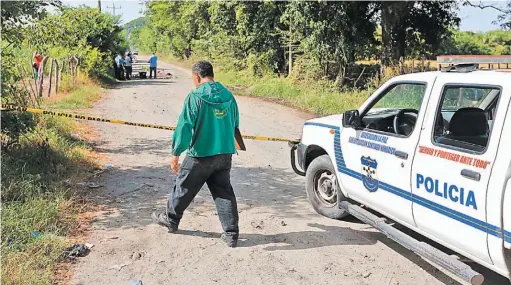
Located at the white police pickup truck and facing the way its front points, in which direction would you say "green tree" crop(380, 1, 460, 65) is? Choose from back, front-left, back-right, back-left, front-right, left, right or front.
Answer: front-right

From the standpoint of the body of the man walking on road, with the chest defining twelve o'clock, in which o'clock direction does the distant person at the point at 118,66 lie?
The distant person is roughly at 1 o'clock from the man walking on road.

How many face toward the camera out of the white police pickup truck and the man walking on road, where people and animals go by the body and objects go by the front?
0

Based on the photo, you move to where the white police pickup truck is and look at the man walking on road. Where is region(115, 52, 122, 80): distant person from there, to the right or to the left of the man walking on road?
right

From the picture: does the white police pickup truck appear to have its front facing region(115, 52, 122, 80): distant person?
yes

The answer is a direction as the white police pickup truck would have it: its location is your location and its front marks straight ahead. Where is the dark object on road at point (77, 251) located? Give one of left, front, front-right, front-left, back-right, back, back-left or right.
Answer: front-left

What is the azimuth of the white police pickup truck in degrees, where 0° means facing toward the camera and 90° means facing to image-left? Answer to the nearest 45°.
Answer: approximately 135°

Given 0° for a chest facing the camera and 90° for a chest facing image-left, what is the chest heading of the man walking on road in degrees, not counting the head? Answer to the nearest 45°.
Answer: approximately 135°

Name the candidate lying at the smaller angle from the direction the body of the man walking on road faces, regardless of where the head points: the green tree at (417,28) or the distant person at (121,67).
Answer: the distant person

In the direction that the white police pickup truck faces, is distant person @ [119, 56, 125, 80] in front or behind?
in front
